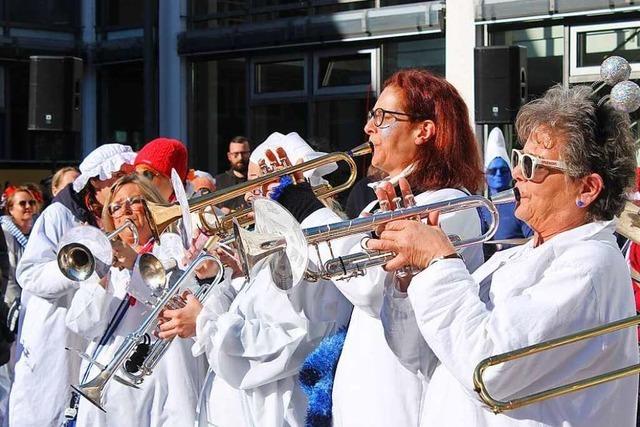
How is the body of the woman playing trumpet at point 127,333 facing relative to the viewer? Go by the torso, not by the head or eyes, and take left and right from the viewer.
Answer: facing the viewer and to the left of the viewer

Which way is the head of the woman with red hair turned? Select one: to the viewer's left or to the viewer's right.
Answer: to the viewer's left

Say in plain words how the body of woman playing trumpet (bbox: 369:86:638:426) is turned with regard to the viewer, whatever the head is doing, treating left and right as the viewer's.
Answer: facing to the left of the viewer

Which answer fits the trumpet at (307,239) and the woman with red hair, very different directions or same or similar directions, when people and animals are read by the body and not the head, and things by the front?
same or similar directions

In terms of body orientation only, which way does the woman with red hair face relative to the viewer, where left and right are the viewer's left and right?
facing to the left of the viewer

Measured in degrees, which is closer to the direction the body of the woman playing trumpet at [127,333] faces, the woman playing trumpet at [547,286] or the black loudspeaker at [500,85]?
the woman playing trumpet

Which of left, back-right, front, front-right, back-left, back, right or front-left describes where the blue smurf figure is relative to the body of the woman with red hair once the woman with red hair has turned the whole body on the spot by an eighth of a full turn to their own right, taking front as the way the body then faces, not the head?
front-right
